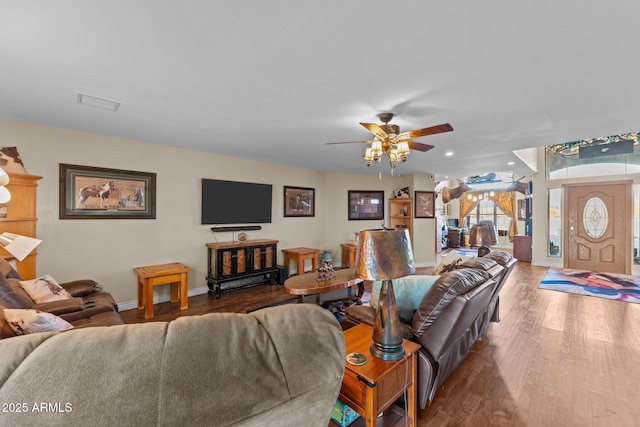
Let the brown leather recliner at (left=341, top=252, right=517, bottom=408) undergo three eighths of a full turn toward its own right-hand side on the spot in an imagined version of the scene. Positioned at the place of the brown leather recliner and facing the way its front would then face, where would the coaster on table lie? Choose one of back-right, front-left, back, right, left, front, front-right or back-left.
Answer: back-right

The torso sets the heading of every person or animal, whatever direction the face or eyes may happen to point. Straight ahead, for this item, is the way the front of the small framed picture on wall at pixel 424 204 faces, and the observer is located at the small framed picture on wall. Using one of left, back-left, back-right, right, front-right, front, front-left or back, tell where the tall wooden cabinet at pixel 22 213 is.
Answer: front-right

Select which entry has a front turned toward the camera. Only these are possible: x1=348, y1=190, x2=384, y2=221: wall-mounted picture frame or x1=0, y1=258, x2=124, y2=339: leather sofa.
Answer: the wall-mounted picture frame

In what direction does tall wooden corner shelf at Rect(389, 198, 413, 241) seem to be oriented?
toward the camera

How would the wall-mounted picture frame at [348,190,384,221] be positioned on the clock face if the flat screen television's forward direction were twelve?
The wall-mounted picture frame is roughly at 10 o'clock from the flat screen television.

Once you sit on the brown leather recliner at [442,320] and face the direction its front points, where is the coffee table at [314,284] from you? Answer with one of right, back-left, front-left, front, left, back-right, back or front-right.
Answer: front

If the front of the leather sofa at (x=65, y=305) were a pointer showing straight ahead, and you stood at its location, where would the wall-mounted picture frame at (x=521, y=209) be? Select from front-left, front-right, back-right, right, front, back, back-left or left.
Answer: front

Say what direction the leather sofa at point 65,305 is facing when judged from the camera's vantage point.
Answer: facing to the right of the viewer

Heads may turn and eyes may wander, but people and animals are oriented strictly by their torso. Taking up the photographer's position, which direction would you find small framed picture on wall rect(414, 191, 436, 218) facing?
facing the viewer

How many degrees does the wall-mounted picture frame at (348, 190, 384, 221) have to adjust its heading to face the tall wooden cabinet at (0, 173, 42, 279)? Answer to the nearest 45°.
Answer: approximately 45° to its right

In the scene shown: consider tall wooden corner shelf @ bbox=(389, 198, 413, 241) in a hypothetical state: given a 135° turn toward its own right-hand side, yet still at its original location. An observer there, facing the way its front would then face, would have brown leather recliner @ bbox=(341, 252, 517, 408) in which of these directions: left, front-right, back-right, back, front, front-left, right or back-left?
back-left

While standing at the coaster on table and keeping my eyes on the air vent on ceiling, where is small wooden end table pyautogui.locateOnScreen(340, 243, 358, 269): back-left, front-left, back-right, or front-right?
front-right

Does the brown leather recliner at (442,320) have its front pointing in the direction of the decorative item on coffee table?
yes

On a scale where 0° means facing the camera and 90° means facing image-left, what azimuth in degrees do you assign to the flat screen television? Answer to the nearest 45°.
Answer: approximately 315°

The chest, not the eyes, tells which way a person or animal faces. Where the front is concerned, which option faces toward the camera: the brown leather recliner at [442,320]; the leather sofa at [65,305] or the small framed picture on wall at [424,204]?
the small framed picture on wall

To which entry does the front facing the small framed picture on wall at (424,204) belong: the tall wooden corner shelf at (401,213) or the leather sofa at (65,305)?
the leather sofa

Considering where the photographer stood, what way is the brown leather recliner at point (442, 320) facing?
facing away from the viewer and to the left of the viewer

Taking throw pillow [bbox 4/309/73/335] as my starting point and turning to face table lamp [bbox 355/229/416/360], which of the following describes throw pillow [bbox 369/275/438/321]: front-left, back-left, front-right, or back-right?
front-left

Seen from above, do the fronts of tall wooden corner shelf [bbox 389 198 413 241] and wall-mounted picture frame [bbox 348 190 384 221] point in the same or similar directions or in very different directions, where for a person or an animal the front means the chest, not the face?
same or similar directions

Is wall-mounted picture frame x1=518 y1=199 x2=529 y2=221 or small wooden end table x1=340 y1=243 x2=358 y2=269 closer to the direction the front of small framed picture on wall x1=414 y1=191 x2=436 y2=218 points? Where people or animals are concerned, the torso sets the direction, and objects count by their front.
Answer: the small wooden end table
